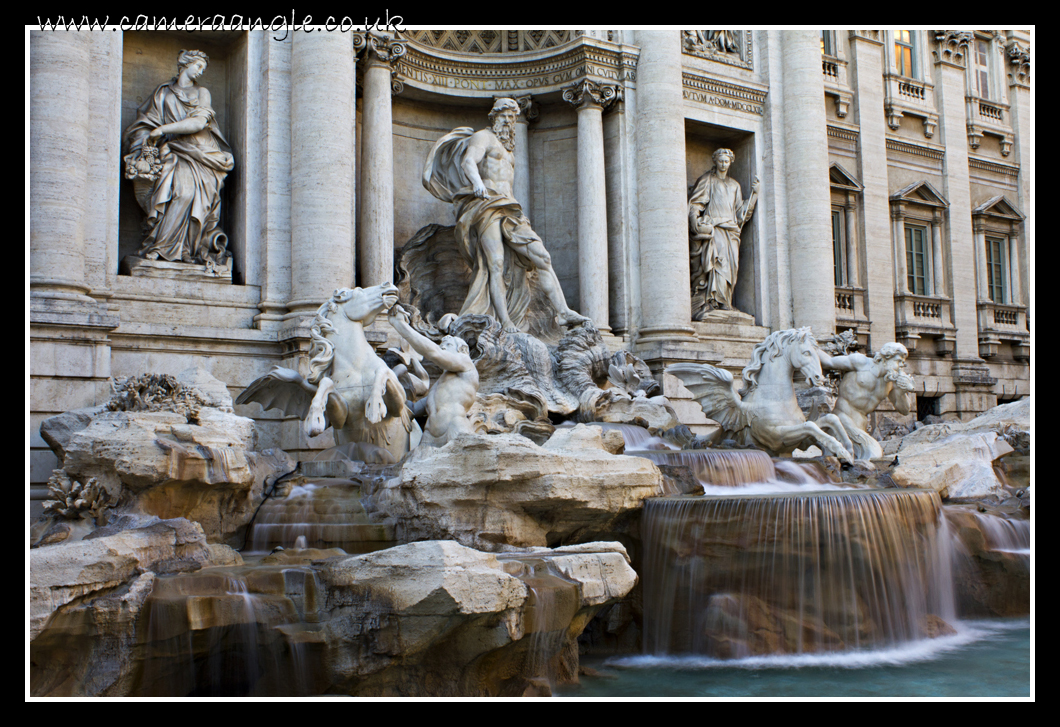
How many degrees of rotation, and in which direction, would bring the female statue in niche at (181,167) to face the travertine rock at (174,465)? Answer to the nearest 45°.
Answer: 0° — it already faces it

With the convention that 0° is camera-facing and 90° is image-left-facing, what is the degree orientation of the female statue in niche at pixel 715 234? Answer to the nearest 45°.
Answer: approximately 0°

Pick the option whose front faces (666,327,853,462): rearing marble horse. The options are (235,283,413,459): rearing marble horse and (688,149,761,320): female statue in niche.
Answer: the female statue in niche

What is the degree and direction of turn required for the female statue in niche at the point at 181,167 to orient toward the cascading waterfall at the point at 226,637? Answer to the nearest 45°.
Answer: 0° — it already faces it

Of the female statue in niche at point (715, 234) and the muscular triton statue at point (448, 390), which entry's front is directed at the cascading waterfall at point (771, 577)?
the female statue in niche

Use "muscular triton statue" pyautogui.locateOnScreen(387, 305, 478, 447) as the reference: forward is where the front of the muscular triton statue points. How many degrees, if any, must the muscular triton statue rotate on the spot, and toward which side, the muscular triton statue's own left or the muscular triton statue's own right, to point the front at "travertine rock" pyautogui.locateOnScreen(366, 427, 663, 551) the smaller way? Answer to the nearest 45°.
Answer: approximately 45° to the muscular triton statue's own left

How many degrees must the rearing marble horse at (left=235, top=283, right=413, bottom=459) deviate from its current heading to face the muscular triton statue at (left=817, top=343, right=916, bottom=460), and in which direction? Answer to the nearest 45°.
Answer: approximately 90° to its left

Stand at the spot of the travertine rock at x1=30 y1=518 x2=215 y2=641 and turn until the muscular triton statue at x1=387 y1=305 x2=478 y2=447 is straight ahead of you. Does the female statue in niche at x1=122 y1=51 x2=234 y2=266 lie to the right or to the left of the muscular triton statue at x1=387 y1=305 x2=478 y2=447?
left

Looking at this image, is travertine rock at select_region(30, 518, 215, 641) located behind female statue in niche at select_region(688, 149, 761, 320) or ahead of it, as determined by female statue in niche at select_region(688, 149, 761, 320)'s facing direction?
ahead

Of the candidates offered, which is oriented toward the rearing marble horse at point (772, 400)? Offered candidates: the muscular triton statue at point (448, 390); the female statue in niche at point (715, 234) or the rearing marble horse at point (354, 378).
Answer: the female statue in niche

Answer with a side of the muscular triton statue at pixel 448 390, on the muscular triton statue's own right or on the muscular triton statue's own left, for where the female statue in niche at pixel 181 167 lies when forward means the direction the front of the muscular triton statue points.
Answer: on the muscular triton statue's own right
